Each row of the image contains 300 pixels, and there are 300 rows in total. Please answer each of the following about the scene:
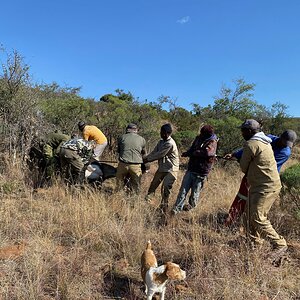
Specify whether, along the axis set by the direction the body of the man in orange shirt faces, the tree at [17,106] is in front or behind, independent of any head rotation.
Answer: in front

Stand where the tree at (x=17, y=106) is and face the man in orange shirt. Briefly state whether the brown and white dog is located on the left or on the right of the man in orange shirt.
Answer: right

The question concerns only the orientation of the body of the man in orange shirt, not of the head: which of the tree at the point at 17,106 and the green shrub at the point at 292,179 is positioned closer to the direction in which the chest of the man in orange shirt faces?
the tree

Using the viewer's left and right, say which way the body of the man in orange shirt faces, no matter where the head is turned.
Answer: facing to the left of the viewer

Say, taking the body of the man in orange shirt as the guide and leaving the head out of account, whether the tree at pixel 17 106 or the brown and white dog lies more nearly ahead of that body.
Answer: the tree

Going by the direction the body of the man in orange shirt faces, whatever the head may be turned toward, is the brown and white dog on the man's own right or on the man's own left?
on the man's own left
